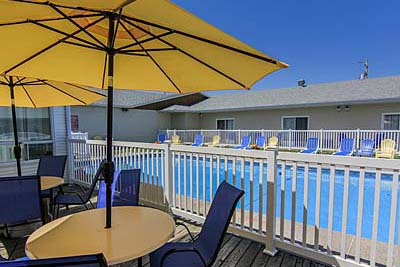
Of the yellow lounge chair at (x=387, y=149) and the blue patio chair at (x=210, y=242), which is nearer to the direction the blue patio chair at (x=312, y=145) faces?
the blue patio chair at (x=210, y=242)

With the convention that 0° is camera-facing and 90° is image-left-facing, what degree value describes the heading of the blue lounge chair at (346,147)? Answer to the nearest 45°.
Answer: approximately 45°

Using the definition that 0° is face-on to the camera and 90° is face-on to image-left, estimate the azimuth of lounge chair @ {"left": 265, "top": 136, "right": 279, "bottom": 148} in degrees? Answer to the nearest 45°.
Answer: approximately 45°

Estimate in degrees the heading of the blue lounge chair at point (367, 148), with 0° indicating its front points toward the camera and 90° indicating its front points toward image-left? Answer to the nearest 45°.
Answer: approximately 45°
